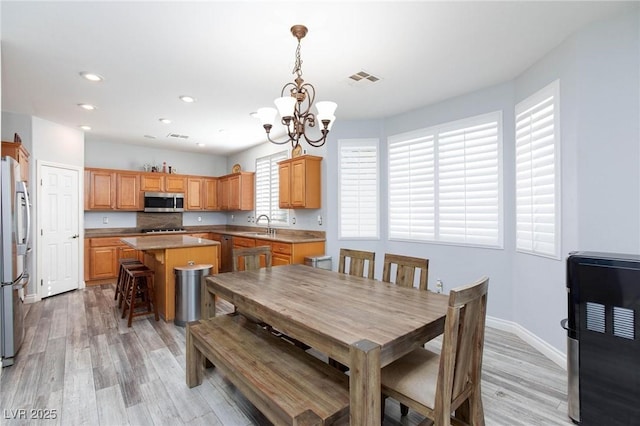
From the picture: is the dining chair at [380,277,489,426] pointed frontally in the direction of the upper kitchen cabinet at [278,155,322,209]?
yes

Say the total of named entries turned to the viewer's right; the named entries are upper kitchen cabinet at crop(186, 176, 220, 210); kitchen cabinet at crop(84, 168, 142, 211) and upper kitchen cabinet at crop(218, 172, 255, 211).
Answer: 0

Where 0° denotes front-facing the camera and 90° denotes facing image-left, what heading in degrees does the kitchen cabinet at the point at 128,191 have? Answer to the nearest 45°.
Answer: approximately 0°

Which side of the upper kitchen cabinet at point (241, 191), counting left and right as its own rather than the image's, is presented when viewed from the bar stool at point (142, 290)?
front

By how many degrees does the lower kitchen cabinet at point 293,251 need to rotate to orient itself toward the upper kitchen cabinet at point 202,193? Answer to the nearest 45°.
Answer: approximately 90° to its right

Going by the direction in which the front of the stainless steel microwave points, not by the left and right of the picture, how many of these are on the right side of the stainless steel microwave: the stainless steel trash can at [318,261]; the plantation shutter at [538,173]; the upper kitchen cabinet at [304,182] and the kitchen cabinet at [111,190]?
1

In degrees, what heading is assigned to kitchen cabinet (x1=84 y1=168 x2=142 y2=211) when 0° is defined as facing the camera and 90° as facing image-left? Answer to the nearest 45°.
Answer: approximately 0°
